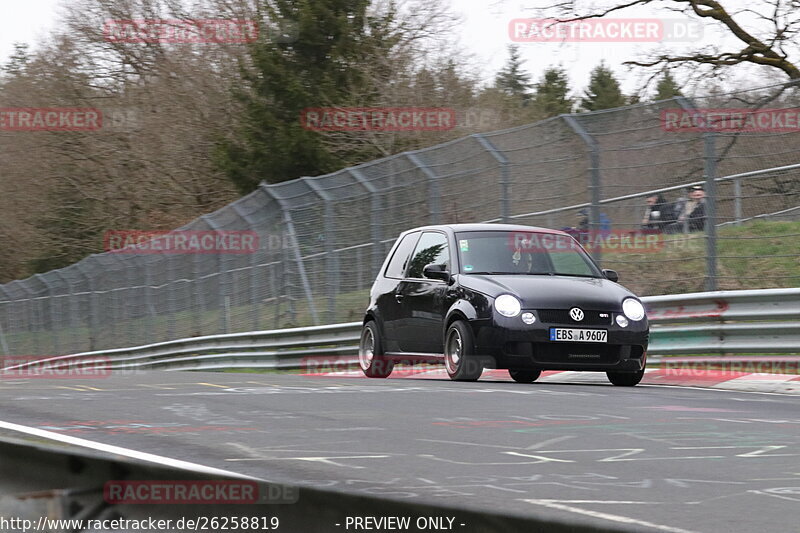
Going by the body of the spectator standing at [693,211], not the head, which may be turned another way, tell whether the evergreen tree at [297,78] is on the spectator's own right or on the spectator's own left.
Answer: on the spectator's own right

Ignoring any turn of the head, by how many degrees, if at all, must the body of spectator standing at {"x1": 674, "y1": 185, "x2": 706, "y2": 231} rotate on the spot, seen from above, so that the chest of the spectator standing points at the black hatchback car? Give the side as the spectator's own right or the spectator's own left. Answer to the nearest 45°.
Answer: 0° — they already face it

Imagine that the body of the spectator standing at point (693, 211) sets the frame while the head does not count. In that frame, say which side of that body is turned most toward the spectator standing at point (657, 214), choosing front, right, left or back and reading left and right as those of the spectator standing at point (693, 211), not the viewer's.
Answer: right

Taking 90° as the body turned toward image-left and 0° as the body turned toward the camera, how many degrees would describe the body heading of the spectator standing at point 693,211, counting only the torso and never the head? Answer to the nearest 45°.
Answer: approximately 45°

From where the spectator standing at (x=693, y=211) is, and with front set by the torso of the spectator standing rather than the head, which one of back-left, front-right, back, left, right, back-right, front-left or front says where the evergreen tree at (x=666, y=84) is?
back-right
